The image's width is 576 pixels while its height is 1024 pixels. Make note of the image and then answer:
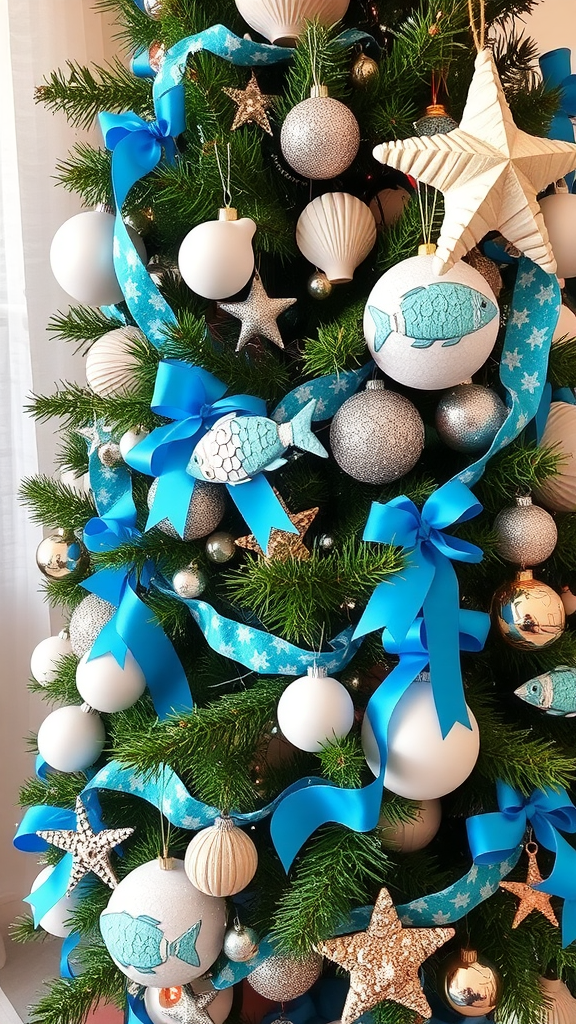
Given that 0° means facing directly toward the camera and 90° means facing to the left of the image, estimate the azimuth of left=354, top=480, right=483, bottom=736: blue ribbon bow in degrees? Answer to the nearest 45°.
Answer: approximately 0°

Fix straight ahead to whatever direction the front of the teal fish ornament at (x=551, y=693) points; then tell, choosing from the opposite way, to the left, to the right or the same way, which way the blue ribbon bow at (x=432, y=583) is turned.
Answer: to the left

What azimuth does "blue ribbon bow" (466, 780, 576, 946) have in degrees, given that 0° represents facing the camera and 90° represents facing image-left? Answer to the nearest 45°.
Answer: approximately 0°

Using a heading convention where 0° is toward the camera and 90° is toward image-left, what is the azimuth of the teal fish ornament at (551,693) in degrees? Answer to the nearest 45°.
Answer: approximately 90°

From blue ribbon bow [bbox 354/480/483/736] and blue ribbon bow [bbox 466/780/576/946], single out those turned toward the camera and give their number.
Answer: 2
